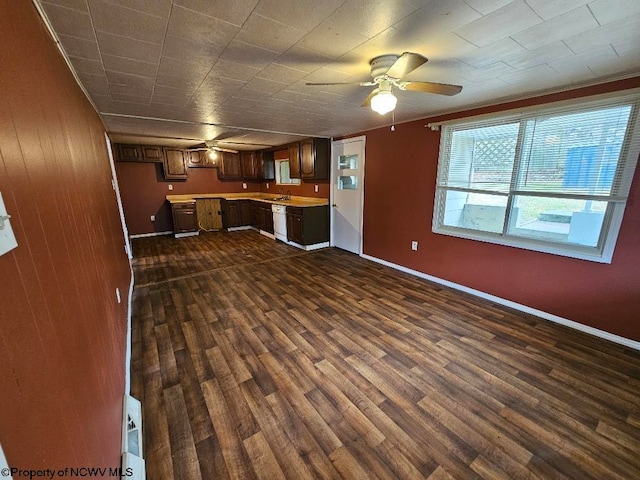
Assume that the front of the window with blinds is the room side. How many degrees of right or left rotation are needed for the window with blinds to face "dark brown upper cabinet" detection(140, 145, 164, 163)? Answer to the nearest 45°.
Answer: approximately 45° to its right

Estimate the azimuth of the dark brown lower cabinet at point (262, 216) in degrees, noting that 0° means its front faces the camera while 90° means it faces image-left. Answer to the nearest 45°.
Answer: approximately 45°

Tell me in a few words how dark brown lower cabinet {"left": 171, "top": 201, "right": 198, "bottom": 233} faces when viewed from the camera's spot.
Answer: facing the viewer

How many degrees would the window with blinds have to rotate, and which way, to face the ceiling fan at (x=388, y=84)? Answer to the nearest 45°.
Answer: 0° — it already faces it

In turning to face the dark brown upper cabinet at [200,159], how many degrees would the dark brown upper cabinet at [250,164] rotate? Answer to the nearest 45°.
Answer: approximately 90° to its right

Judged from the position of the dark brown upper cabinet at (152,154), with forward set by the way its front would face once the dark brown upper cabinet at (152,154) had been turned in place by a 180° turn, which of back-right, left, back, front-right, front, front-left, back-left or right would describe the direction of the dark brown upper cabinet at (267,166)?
right

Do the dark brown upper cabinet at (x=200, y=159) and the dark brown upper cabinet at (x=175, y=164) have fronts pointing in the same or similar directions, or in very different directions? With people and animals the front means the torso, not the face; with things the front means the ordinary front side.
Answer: same or similar directions

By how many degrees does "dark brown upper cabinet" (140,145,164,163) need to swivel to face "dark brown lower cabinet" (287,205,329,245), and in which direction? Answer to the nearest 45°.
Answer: approximately 45° to its left

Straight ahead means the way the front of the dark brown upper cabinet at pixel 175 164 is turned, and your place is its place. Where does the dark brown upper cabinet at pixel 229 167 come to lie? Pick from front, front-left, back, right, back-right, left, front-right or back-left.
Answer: left

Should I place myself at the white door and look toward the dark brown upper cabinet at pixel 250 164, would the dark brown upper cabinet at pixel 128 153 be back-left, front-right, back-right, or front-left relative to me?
front-left

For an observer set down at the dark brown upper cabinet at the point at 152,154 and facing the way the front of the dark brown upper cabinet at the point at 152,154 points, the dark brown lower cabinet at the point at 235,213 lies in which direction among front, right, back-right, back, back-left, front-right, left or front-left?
left

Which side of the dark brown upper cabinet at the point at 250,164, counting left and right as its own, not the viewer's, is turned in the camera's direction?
front

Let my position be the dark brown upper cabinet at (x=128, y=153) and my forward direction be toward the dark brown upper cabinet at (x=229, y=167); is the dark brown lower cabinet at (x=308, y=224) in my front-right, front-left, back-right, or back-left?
front-right

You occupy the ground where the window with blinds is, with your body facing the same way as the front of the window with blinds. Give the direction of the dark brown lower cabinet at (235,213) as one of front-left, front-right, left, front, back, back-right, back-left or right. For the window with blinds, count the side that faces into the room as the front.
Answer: front-right

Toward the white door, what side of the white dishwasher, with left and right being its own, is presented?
left

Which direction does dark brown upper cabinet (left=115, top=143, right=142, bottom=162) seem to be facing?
toward the camera

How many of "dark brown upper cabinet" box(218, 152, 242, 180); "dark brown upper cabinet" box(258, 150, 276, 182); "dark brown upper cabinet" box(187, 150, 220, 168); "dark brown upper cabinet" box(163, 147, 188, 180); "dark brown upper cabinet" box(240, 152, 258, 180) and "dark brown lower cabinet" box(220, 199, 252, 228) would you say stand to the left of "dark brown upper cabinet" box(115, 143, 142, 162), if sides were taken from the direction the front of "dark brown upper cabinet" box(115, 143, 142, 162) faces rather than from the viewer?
6

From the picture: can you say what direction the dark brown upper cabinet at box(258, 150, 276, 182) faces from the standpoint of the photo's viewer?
facing the viewer and to the left of the viewer
